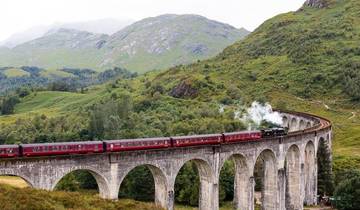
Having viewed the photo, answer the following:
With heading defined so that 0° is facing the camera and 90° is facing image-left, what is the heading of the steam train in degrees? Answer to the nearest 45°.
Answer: approximately 225°
